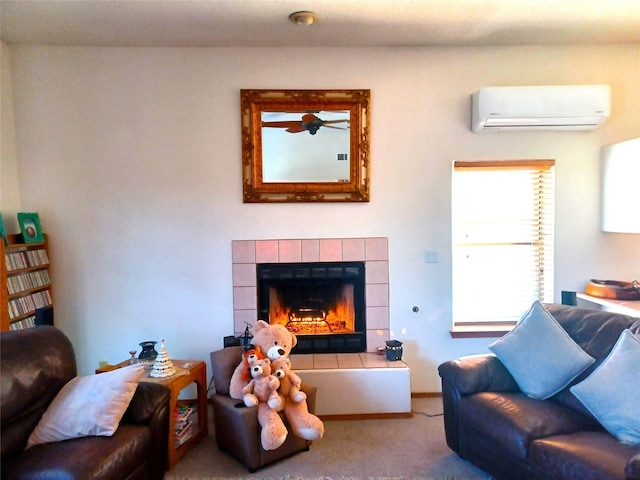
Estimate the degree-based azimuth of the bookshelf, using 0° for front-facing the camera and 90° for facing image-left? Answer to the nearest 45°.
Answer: approximately 315°

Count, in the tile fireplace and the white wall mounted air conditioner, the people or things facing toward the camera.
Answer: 2

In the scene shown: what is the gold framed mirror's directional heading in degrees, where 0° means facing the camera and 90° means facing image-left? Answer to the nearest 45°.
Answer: approximately 0°

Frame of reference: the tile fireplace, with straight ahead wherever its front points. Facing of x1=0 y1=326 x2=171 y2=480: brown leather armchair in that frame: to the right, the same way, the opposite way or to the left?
to the left

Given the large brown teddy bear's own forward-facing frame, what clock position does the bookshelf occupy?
The bookshelf is roughly at 5 o'clock from the large brown teddy bear.

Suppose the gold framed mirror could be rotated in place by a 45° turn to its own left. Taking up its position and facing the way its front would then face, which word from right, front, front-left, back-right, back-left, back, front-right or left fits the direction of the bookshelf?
back-right

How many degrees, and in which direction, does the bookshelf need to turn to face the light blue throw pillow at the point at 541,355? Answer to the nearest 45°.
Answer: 0° — it already faces it

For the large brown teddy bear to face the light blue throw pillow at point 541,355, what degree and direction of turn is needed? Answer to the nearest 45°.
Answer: approximately 45° to its left

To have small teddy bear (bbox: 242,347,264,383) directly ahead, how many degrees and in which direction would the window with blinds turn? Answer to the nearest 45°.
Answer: approximately 45° to its right
